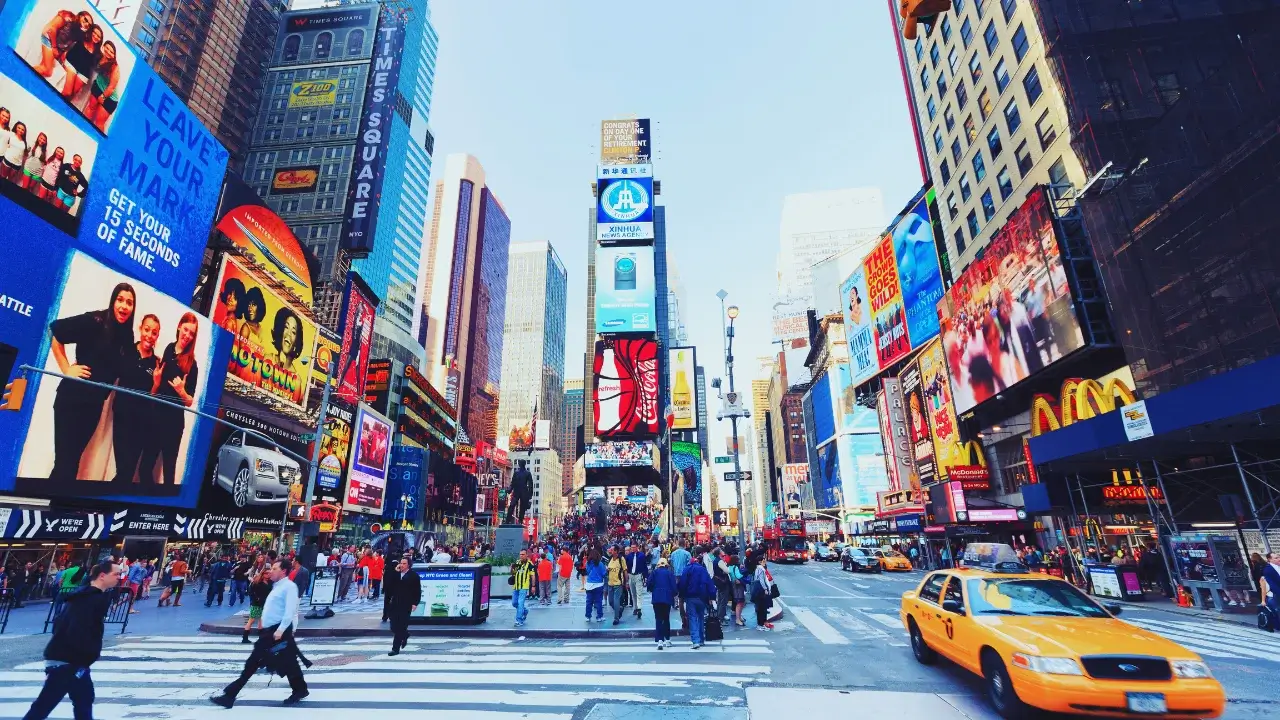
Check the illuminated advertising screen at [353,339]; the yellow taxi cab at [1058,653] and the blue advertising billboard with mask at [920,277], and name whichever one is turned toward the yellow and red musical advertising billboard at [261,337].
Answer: the blue advertising billboard with mask at [920,277]

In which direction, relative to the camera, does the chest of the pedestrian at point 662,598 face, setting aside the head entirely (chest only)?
away from the camera

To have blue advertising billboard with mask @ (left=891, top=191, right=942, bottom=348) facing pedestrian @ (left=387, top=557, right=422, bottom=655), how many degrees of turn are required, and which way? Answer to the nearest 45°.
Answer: approximately 45° to its left

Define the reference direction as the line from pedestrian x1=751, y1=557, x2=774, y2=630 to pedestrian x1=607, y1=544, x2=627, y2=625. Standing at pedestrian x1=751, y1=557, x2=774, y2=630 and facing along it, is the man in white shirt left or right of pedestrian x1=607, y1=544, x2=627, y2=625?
left

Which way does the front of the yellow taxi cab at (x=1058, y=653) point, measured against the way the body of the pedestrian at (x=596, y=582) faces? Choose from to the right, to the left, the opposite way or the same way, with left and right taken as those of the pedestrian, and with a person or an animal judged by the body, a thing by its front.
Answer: the opposite way

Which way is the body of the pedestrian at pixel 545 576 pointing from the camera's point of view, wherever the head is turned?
away from the camera

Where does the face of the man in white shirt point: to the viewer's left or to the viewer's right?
to the viewer's left

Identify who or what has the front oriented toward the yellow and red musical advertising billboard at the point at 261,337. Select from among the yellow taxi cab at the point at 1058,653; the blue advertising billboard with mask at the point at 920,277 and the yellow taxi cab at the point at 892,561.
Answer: the blue advertising billboard with mask at the point at 920,277

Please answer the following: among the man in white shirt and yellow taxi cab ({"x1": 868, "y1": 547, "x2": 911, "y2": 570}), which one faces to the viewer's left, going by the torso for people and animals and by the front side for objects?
the man in white shirt

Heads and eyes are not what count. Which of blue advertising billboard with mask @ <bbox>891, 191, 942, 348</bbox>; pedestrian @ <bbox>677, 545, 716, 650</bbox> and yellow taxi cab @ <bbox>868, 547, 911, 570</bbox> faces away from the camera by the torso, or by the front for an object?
the pedestrian

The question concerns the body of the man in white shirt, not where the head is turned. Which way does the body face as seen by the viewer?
to the viewer's left
